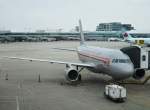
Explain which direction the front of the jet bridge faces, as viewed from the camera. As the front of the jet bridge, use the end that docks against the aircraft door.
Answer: facing to the left of the viewer

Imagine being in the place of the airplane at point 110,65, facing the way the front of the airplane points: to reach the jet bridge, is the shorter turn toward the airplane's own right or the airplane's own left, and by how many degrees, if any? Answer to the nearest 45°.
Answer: approximately 45° to the airplane's own left

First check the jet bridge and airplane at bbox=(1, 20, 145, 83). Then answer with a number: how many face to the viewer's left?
1

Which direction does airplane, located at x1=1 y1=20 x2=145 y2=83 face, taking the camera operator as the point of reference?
facing the viewer and to the right of the viewer
